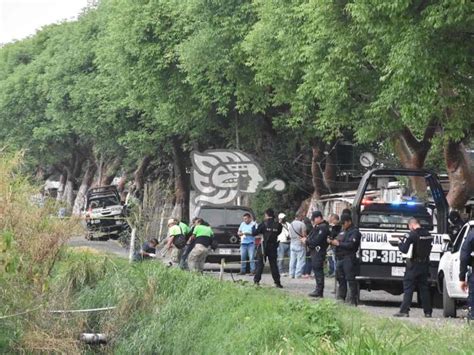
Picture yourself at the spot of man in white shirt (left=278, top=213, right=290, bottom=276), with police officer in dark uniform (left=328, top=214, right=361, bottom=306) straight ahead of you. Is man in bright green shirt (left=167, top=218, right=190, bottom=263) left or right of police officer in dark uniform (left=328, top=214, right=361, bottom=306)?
right

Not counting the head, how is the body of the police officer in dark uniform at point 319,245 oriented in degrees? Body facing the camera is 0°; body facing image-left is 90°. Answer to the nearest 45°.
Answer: approximately 90°

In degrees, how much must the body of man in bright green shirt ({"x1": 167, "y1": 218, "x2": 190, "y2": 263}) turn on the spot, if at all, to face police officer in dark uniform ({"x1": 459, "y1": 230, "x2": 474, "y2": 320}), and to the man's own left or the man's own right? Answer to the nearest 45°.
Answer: approximately 135° to the man's own left

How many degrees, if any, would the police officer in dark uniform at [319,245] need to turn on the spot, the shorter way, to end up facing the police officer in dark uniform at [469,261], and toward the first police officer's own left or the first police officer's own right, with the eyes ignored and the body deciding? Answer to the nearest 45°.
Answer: approximately 135° to the first police officer's own left

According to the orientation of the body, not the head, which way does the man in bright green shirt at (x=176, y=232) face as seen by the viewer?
to the viewer's left
